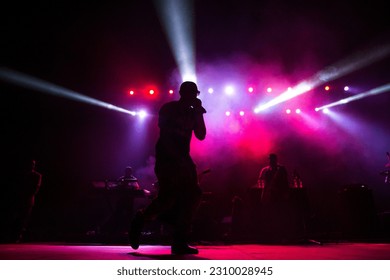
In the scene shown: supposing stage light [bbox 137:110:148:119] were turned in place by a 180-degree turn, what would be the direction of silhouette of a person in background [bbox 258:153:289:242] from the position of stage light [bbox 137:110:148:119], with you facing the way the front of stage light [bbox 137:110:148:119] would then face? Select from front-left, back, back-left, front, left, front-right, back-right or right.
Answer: back-right

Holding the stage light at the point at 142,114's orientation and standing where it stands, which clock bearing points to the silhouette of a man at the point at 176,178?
The silhouette of a man is roughly at 12 o'clock from the stage light.

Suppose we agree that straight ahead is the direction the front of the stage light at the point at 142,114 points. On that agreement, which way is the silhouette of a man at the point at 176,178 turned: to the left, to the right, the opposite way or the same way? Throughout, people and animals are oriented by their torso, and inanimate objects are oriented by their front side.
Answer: to the left

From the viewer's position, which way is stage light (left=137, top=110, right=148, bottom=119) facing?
facing the viewer
